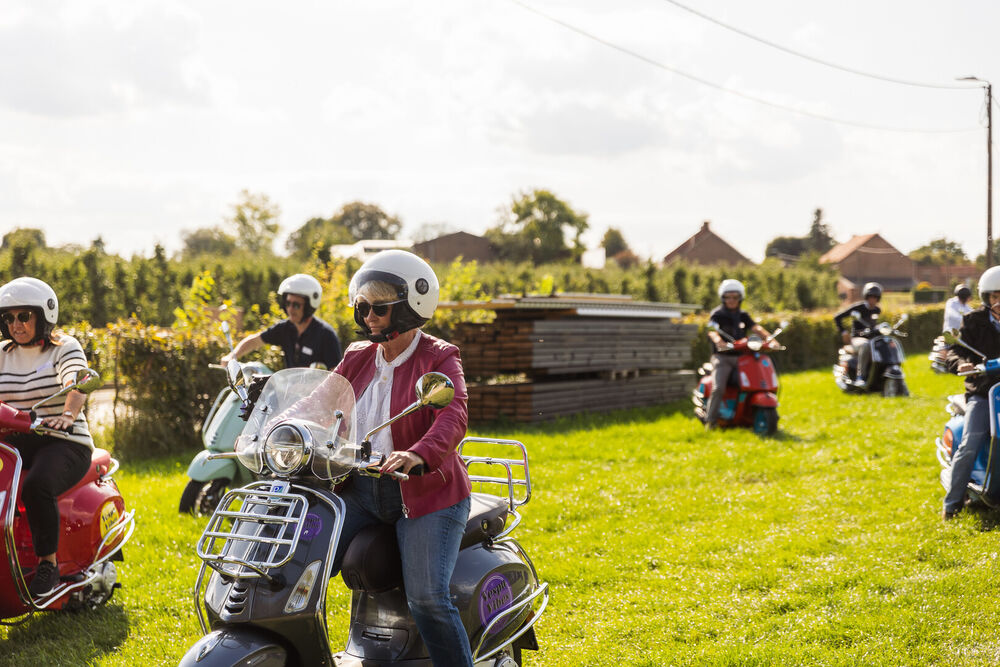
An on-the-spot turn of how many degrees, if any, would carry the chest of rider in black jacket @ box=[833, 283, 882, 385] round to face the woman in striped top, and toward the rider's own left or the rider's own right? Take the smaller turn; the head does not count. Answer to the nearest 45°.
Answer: approximately 45° to the rider's own right

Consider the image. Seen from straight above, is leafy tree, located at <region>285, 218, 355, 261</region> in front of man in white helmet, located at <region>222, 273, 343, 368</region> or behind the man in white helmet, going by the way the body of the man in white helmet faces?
behind

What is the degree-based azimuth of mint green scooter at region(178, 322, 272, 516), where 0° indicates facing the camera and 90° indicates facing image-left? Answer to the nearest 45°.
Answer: approximately 45°

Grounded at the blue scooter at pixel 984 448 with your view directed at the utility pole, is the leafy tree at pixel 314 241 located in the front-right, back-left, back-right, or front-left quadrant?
front-left

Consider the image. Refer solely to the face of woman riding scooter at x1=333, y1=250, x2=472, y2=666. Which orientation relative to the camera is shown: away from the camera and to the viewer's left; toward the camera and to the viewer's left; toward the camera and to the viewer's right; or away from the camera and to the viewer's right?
toward the camera and to the viewer's left

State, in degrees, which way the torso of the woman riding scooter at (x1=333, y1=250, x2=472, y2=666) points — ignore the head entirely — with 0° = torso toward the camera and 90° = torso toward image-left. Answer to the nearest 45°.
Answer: approximately 45°

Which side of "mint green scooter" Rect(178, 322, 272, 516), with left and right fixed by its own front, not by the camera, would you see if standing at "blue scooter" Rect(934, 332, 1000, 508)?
left

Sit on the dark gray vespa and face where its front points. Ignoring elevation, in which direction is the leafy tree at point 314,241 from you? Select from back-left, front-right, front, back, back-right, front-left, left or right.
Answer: back-right
